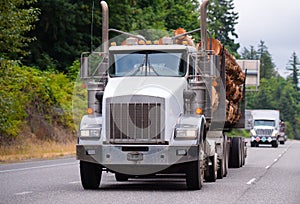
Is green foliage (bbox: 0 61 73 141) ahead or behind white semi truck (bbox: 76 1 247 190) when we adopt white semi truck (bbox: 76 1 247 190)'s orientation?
behind

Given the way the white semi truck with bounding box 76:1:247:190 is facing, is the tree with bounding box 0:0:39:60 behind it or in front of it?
behind

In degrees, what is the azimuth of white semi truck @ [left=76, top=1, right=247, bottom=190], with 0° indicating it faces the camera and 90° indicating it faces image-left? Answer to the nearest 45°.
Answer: approximately 0°
